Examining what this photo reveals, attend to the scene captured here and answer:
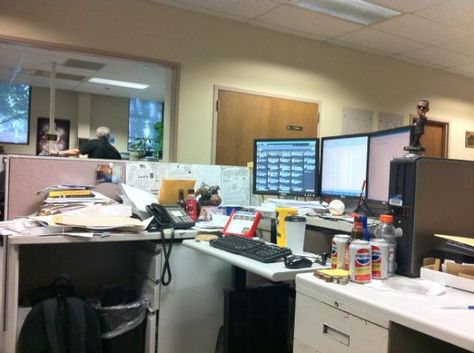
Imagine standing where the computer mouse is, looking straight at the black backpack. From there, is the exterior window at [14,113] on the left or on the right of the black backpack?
right

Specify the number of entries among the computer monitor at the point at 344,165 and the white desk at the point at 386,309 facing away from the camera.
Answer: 0

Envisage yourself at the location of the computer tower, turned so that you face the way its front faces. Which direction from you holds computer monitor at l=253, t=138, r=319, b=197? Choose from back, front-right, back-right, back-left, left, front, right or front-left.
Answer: right

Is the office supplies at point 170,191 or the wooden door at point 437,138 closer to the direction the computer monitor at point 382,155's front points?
the office supplies

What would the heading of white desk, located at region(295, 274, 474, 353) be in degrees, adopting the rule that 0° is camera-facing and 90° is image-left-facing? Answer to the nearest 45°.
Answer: approximately 45°

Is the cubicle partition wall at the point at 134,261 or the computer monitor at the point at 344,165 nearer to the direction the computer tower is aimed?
the cubicle partition wall

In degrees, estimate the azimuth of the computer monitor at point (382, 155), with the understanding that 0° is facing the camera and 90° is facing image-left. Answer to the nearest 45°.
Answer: approximately 45°

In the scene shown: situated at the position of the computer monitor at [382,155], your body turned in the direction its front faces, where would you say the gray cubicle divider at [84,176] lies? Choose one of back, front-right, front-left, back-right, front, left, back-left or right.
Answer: front-right

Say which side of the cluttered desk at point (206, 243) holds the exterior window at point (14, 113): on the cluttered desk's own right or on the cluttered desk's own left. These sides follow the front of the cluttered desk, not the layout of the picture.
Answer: on the cluttered desk's own right
